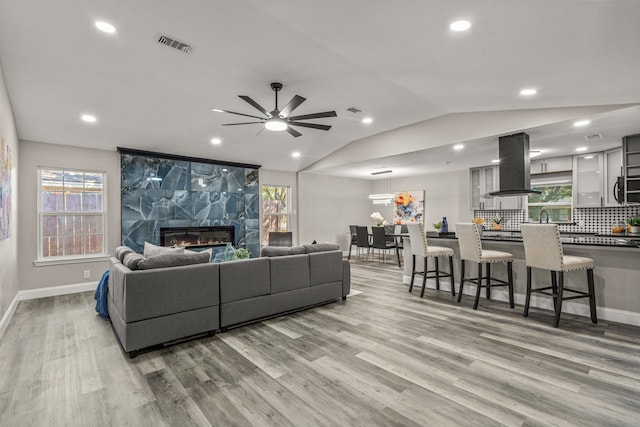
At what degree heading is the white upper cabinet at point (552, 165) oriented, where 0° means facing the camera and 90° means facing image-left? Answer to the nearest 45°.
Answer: approximately 0°

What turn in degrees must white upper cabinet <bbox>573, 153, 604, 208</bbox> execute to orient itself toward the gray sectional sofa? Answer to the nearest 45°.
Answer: approximately 45° to its right

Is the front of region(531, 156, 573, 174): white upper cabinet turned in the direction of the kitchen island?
yes

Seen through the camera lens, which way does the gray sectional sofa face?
facing away from the viewer and to the left of the viewer

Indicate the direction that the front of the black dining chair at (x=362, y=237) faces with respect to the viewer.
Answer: facing away from the viewer and to the right of the viewer

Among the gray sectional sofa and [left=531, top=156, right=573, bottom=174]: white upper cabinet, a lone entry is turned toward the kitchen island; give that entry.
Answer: the white upper cabinet
